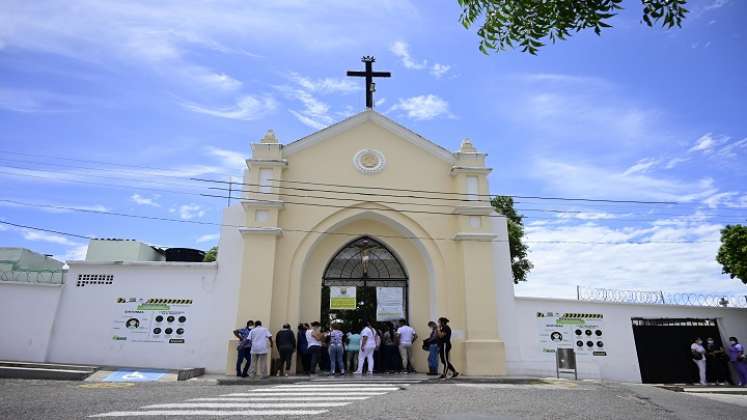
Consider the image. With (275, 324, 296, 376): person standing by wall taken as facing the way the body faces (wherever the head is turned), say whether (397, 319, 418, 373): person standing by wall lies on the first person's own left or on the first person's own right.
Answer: on the first person's own right

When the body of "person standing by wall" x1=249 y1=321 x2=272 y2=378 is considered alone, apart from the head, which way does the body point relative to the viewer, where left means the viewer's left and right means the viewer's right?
facing away from the viewer

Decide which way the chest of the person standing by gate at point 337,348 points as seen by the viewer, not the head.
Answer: away from the camera

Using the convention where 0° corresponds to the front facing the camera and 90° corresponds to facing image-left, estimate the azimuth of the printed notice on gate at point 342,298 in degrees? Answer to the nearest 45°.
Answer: approximately 0°

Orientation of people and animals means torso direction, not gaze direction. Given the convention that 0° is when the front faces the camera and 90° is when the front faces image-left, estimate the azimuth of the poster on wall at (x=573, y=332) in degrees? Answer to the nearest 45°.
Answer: approximately 0°

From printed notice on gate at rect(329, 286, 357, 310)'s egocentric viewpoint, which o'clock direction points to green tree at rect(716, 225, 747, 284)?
The green tree is roughly at 9 o'clock from the printed notice on gate.

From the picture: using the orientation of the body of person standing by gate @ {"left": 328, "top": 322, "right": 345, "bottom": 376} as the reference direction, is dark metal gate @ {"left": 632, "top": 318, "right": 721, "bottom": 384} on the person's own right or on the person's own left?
on the person's own right
